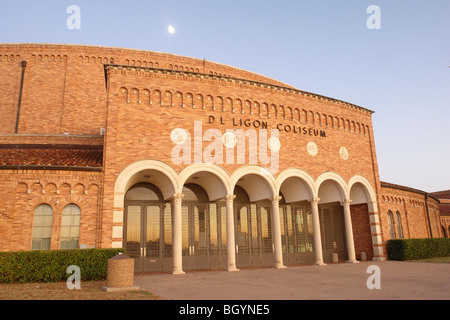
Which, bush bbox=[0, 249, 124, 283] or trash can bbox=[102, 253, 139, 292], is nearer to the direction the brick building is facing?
the trash can

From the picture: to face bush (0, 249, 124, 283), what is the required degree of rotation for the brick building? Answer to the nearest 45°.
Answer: approximately 90° to its right

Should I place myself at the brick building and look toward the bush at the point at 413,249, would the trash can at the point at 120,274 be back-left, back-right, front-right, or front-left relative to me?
back-right

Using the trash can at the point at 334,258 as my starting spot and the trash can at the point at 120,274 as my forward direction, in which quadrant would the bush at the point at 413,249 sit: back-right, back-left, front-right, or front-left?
back-left

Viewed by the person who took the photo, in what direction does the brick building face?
facing the viewer and to the right of the viewer

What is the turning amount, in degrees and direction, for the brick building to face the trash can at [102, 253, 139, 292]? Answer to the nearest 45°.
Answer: approximately 45° to its right
